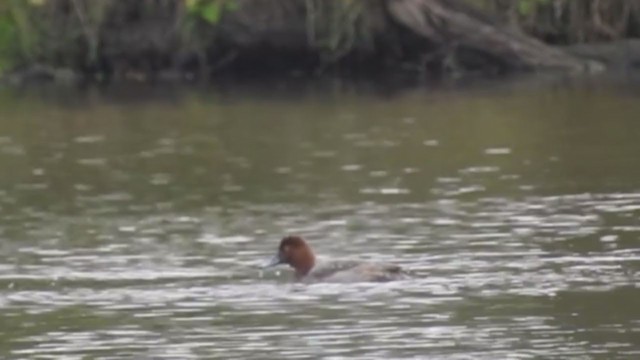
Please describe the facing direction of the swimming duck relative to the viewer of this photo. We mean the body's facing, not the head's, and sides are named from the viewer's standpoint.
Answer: facing to the left of the viewer
